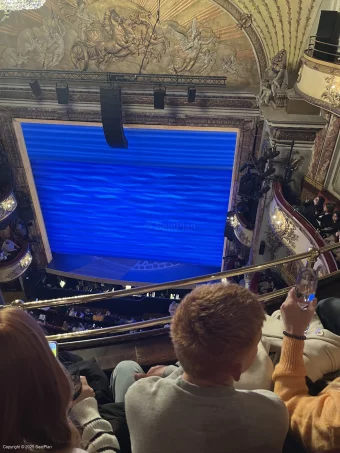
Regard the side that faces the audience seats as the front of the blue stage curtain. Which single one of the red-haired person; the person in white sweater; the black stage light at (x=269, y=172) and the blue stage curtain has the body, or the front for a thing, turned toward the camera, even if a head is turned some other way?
the blue stage curtain

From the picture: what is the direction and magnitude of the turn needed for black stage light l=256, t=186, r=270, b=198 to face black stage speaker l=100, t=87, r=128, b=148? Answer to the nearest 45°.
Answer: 0° — it already faces it

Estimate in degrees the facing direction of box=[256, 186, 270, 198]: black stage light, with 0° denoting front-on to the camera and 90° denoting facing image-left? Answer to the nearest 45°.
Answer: approximately 90°

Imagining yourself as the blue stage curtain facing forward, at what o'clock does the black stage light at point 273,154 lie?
The black stage light is roughly at 10 o'clock from the blue stage curtain.

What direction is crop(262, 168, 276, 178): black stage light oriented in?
to the viewer's left

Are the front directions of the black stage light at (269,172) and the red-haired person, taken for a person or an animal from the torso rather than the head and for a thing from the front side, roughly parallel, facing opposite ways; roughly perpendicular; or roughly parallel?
roughly perpendicular

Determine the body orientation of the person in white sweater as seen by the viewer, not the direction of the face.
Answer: away from the camera

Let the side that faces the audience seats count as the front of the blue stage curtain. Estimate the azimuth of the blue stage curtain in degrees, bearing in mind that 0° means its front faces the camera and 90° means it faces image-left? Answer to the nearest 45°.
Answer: approximately 0°

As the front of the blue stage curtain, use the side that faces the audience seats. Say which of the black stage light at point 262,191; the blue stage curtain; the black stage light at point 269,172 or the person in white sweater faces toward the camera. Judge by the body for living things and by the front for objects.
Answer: the blue stage curtain

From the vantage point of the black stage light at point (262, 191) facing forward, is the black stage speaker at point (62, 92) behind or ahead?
ahead

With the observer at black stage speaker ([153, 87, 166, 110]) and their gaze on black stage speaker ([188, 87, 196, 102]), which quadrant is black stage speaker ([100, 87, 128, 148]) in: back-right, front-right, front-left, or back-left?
back-right

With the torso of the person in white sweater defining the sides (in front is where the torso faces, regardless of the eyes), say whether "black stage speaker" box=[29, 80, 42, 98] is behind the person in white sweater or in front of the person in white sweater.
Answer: in front

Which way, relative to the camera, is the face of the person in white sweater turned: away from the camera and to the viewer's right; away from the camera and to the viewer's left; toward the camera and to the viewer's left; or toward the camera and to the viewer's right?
away from the camera and to the viewer's right

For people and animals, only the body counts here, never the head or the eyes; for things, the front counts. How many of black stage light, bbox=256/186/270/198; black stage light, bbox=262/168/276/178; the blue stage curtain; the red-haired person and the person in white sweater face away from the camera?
2
